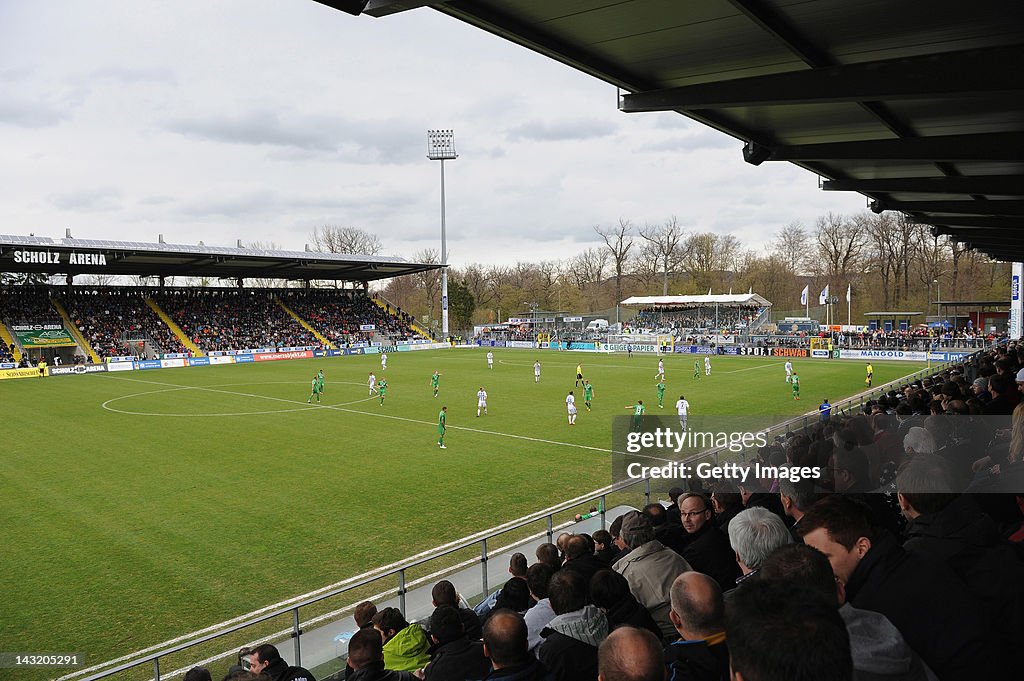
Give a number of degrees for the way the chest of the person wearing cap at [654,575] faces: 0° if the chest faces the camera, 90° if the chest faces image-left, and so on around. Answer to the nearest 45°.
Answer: approximately 135°

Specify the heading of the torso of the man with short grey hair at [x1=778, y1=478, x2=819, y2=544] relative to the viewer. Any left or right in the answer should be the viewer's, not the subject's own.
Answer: facing away from the viewer and to the left of the viewer

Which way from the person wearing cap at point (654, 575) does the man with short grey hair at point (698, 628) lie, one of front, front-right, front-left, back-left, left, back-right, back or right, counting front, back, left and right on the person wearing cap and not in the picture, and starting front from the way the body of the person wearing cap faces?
back-left

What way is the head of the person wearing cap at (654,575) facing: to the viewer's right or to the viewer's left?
to the viewer's left

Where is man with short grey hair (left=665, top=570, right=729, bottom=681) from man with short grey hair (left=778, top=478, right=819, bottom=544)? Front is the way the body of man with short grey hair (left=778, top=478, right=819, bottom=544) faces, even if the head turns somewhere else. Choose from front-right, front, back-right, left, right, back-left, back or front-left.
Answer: back-left

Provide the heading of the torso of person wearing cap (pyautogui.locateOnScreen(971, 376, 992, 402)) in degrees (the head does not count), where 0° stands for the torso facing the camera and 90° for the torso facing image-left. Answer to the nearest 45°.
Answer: approximately 90°

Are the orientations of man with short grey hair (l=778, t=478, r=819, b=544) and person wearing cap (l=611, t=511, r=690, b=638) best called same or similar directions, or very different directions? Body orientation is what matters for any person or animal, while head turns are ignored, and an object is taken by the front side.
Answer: same or similar directions

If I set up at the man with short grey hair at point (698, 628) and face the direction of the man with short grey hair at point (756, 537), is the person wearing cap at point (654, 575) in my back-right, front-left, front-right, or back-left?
front-left

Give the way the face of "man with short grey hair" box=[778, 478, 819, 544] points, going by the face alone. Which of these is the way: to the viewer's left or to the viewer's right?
to the viewer's left

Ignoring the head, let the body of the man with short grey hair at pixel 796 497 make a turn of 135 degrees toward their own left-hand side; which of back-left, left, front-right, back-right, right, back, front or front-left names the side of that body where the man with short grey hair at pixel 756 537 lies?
front

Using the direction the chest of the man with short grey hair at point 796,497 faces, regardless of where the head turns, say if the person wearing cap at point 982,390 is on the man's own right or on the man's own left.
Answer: on the man's own right
